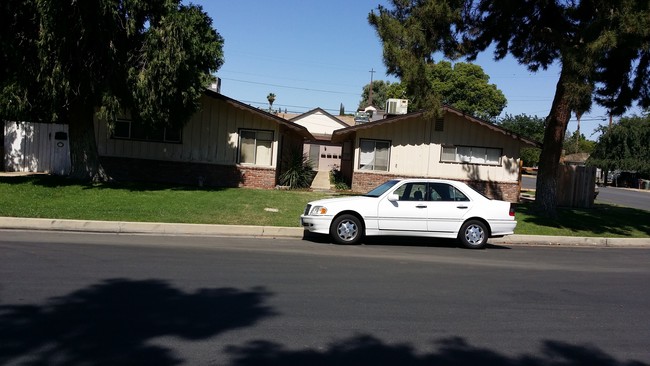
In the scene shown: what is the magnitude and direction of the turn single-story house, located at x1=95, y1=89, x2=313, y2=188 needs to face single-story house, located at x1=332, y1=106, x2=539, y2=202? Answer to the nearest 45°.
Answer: approximately 90° to its left

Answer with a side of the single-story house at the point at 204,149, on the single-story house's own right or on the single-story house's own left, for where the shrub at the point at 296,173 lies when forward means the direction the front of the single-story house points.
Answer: on the single-story house's own left

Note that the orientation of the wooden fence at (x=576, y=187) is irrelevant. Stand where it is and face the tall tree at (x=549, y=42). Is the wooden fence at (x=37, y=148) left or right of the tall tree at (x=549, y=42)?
right

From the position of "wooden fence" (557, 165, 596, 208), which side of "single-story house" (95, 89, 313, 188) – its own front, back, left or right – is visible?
left

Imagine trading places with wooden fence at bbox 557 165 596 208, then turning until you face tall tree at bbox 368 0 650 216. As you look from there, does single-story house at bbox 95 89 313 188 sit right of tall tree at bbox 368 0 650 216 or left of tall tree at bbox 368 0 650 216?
right

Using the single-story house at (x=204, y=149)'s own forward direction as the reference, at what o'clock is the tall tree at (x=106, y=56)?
The tall tree is roughly at 1 o'clock from the single-story house.

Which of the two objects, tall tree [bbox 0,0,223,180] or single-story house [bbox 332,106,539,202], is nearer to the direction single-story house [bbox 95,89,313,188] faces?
the tall tree

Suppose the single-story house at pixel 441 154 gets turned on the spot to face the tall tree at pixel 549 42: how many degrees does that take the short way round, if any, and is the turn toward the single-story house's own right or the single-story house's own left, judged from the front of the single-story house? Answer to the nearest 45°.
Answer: approximately 45° to the single-story house's own left

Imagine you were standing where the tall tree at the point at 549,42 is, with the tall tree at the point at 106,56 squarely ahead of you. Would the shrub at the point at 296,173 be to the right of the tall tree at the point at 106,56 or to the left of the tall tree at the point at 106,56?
right

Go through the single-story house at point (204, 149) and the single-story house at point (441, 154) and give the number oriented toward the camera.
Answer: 2

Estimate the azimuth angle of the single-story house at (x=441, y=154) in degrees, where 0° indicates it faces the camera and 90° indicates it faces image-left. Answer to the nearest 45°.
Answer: approximately 0°

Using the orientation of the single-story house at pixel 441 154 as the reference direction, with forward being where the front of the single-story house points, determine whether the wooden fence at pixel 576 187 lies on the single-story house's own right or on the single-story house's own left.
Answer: on the single-story house's own left
